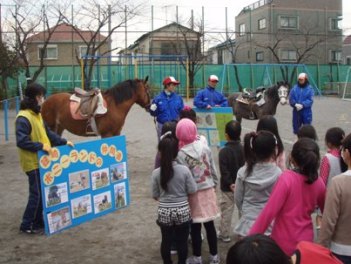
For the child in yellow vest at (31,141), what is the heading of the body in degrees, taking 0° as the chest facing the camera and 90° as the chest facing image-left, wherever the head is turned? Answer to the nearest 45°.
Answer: approximately 270°

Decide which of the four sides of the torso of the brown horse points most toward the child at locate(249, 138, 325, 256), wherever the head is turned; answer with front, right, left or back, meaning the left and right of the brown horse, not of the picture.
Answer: right

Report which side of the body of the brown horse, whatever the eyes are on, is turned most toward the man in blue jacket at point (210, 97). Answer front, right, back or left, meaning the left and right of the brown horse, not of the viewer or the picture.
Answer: front

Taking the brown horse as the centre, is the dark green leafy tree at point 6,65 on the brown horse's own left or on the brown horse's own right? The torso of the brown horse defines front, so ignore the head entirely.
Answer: on the brown horse's own left

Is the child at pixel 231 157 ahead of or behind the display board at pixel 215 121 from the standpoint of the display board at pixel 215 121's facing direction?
ahead

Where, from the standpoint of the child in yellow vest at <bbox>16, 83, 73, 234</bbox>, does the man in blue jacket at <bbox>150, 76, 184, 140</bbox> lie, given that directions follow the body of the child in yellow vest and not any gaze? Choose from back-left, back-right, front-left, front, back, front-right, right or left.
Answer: front-left

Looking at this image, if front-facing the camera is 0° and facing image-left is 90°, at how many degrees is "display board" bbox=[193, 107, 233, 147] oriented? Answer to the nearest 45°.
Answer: approximately 0°

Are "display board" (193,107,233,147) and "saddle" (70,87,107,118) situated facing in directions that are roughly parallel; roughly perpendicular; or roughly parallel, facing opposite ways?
roughly perpendicular

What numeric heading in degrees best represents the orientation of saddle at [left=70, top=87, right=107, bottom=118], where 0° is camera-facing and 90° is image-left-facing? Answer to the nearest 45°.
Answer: approximately 270°

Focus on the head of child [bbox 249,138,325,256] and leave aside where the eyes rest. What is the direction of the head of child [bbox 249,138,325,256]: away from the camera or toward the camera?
away from the camera

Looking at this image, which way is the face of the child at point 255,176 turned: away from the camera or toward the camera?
away from the camera

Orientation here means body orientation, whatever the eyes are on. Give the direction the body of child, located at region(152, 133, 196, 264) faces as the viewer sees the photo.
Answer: away from the camera

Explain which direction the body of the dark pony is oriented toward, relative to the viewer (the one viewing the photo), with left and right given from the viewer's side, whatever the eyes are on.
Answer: facing to the right of the viewer

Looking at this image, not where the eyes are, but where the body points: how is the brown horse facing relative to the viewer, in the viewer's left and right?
facing to the right of the viewer

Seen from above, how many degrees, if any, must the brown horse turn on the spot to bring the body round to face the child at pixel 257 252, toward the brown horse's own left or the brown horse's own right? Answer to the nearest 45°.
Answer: approximately 90° to the brown horse's own right

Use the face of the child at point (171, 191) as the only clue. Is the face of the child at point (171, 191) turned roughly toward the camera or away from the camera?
away from the camera

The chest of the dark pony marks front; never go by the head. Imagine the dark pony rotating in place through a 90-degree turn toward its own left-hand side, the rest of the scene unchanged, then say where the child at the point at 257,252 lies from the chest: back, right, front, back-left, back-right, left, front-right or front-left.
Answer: back

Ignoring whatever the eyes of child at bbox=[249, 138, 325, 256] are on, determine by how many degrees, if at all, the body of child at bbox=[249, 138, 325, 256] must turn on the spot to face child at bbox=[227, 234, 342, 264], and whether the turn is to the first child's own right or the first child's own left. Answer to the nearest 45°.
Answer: approximately 135° to the first child's own left
